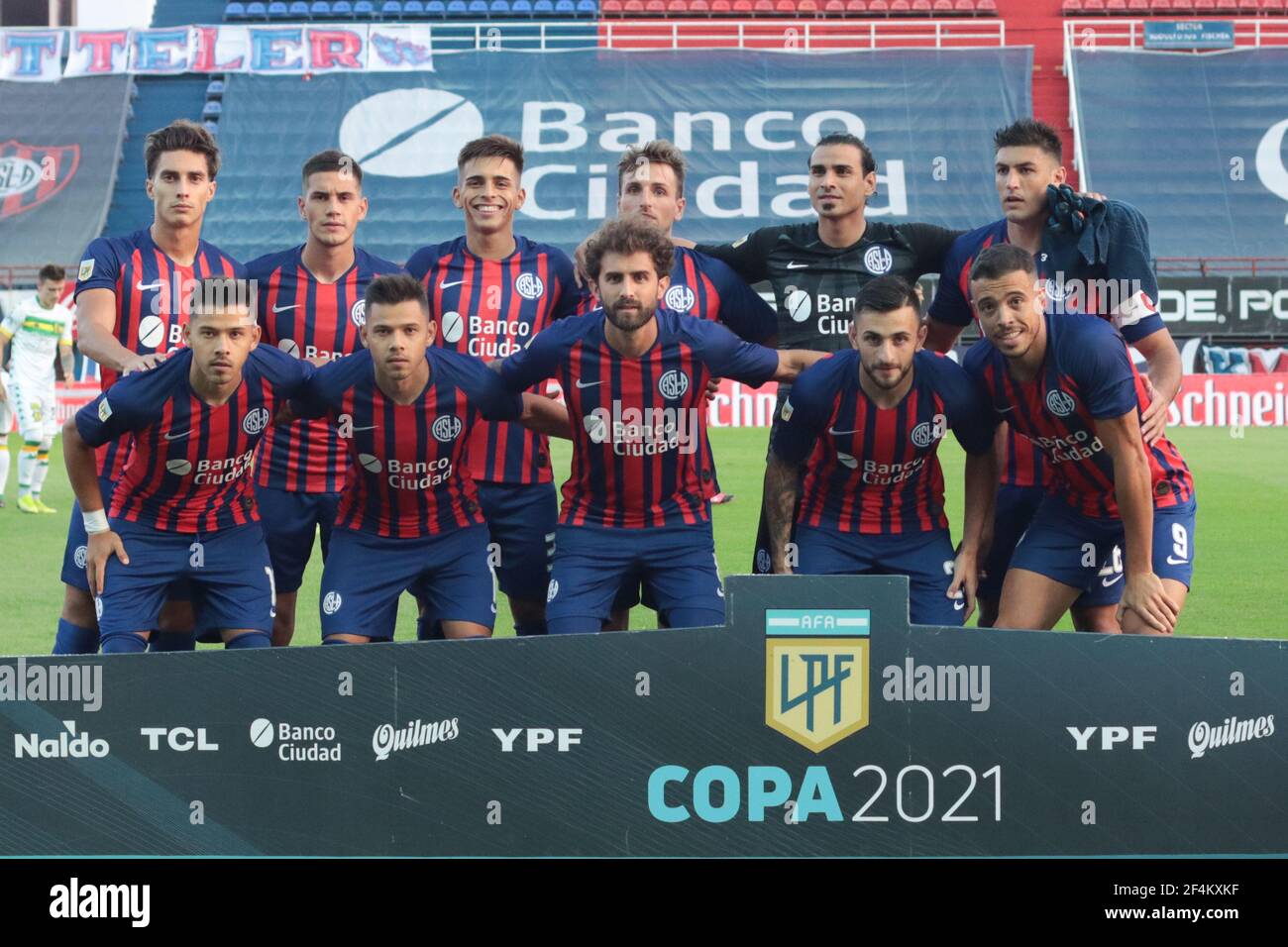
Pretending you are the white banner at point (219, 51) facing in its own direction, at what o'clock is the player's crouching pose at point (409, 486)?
The player's crouching pose is roughly at 12 o'clock from the white banner.

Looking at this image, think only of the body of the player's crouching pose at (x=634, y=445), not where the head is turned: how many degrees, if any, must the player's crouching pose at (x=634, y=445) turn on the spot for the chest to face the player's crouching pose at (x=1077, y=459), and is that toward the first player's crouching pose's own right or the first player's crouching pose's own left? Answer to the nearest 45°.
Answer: approximately 90° to the first player's crouching pose's own left

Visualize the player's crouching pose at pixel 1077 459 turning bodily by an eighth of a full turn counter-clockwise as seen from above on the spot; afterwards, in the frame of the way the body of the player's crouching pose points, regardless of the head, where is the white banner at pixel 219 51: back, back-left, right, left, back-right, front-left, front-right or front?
back-right

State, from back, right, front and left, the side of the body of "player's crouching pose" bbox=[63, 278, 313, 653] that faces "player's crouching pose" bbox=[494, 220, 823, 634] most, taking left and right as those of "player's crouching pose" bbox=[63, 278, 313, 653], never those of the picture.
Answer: left

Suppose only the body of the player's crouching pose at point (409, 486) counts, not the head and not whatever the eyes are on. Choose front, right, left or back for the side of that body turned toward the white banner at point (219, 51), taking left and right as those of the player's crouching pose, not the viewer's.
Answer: back

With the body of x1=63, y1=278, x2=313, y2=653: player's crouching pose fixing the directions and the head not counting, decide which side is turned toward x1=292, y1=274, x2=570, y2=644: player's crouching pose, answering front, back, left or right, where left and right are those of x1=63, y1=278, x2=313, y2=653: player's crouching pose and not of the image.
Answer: left

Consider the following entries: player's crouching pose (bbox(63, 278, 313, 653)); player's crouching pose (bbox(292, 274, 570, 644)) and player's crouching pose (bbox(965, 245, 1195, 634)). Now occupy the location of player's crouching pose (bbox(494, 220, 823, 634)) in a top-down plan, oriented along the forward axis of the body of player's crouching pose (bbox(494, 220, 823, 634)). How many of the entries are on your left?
1

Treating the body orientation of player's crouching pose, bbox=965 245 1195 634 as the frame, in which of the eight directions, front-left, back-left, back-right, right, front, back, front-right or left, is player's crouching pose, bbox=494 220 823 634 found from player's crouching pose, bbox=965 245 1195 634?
front-right

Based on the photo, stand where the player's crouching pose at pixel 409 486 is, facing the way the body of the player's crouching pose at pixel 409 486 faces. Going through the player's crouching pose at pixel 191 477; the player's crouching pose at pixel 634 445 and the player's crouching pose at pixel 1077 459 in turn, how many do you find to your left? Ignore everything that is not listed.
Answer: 2

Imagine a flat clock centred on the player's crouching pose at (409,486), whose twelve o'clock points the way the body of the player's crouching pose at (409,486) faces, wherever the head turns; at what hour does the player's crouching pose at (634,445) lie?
the player's crouching pose at (634,445) is roughly at 9 o'clock from the player's crouching pose at (409,486).

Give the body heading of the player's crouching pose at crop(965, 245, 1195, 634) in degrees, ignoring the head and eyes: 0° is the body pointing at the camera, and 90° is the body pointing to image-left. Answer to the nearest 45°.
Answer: approximately 45°

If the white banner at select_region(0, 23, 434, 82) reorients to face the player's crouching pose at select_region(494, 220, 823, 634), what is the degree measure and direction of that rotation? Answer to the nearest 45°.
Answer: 0° — it already faces them
